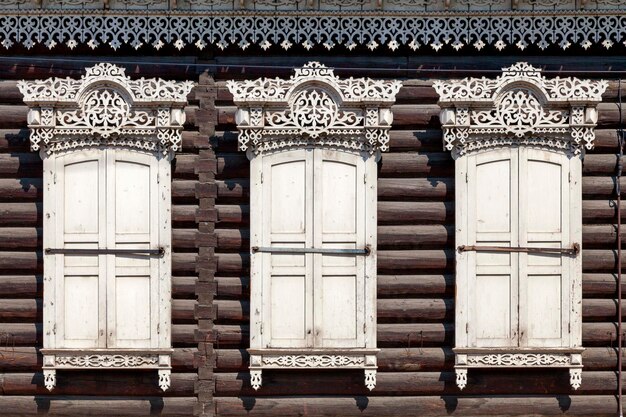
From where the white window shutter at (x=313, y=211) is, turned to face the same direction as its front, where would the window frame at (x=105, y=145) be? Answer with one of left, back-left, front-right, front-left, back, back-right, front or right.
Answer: right

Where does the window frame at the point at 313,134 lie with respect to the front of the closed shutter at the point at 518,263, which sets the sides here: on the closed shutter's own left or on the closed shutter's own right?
on the closed shutter's own right

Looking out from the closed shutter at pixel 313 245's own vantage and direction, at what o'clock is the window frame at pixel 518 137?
The window frame is roughly at 9 o'clock from the closed shutter.

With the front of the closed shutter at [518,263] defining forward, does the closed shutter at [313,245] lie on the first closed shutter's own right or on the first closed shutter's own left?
on the first closed shutter's own right

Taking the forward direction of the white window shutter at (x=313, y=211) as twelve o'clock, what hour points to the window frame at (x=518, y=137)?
The window frame is roughly at 9 o'clock from the white window shutter.

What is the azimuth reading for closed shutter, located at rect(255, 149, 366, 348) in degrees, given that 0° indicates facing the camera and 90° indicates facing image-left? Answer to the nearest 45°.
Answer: approximately 0°

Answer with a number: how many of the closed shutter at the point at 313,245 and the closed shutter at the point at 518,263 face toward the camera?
2

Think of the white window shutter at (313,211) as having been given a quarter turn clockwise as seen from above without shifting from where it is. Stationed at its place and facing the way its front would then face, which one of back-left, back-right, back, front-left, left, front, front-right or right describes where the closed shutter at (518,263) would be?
back
